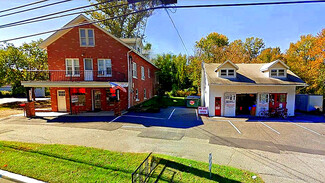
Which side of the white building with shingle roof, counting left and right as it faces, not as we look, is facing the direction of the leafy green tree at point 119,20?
right

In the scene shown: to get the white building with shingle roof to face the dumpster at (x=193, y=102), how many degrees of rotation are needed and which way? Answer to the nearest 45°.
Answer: approximately 90° to its right

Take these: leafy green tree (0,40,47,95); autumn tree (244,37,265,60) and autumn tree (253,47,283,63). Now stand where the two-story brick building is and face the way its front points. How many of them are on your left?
2

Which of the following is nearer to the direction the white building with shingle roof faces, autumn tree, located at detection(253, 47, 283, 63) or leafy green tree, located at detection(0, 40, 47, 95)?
the leafy green tree

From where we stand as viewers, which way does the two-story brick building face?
facing the viewer

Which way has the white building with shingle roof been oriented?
toward the camera

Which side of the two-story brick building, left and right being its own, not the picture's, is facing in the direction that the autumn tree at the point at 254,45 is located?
left

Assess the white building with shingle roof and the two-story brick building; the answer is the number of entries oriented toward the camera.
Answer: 2

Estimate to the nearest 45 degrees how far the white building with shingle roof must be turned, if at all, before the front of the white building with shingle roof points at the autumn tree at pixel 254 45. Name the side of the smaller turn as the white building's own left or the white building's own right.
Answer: approximately 180°
